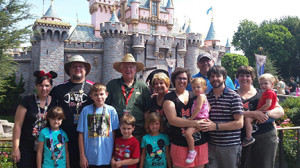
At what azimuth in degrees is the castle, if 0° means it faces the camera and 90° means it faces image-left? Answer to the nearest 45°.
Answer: approximately 315°

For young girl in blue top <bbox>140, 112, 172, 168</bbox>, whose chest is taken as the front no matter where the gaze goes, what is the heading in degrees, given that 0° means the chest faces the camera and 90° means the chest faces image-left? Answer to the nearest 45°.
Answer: approximately 0°

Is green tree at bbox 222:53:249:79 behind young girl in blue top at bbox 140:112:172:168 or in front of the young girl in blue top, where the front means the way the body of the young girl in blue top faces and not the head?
behind

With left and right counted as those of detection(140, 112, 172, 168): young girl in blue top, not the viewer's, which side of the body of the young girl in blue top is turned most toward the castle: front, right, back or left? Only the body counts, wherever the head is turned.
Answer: back

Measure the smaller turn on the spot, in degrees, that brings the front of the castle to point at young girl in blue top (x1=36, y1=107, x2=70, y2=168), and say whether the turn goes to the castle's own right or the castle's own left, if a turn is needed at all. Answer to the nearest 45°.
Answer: approximately 45° to the castle's own right

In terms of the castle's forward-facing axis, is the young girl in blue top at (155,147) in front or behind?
in front
